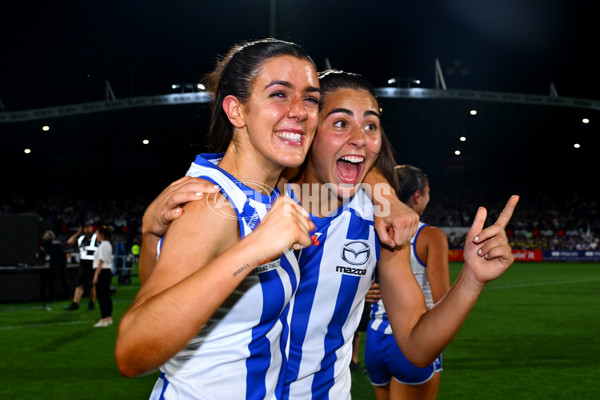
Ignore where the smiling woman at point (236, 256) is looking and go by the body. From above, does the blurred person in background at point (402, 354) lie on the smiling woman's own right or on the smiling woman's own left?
on the smiling woman's own left

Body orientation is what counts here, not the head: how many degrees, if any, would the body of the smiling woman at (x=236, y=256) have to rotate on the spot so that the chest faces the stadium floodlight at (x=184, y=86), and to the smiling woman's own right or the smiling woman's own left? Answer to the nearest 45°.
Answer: approximately 135° to the smiling woman's own left

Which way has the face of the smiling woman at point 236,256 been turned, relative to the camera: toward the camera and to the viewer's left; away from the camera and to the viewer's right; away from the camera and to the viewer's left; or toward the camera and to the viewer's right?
toward the camera and to the viewer's right

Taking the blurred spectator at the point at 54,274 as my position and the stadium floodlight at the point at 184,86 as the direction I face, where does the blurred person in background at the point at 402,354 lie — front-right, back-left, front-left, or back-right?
back-right

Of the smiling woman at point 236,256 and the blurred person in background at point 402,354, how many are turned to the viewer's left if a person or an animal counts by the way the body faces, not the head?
0
